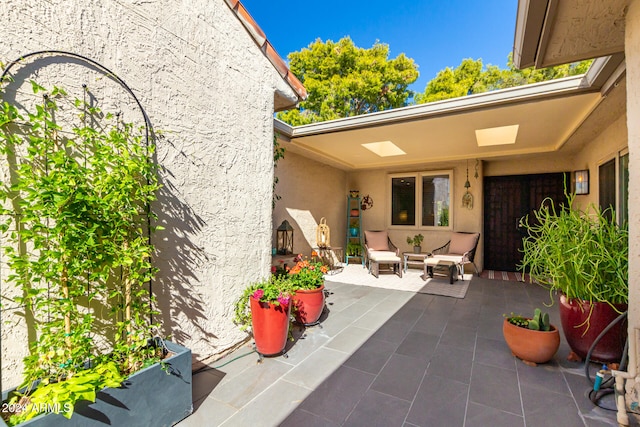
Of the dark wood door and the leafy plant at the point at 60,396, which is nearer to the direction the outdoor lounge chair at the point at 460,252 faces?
the leafy plant

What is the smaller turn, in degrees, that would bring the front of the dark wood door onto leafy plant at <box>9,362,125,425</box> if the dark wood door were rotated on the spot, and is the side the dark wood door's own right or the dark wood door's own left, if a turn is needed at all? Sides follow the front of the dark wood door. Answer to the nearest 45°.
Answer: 0° — it already faces it

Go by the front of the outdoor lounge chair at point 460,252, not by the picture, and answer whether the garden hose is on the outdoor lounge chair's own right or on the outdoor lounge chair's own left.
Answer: on the outdoor lounge chair's own left

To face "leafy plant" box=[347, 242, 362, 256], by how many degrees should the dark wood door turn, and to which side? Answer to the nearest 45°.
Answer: approximately 45° to its right

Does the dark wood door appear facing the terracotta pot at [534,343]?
yes

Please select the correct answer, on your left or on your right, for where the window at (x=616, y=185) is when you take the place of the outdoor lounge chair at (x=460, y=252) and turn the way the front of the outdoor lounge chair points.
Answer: on your left

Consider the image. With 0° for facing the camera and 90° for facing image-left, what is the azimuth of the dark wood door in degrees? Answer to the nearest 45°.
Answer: approximately 0°

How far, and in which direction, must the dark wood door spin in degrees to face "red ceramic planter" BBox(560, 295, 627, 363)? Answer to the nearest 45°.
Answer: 0° — it already faces it

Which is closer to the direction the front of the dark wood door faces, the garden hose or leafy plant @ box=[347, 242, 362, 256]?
the garden hose

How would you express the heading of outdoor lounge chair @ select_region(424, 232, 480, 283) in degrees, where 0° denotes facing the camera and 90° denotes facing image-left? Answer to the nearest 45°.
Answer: approximately 45°
